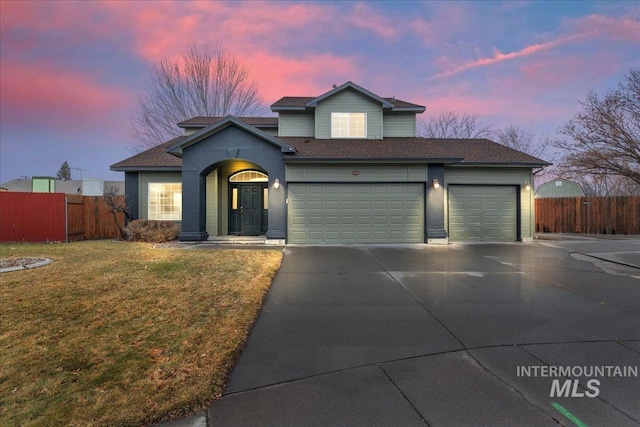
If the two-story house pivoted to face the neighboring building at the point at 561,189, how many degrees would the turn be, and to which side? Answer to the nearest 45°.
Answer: approximately 135° to its left

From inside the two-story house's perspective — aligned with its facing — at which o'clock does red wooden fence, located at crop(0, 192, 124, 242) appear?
The red wooden fence is roughly at 3 o'clock from the two-story house.

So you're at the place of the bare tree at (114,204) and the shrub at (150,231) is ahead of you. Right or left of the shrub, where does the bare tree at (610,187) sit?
left

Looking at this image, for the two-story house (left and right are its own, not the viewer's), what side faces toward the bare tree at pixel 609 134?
left

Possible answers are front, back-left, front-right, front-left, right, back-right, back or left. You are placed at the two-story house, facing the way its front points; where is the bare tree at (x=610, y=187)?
back-left

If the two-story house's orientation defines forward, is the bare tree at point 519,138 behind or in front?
behind

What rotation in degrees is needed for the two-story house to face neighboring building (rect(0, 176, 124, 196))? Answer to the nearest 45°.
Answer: approximately 135° to its right

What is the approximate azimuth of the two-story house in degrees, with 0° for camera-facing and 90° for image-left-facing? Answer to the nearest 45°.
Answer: approximately 0°
